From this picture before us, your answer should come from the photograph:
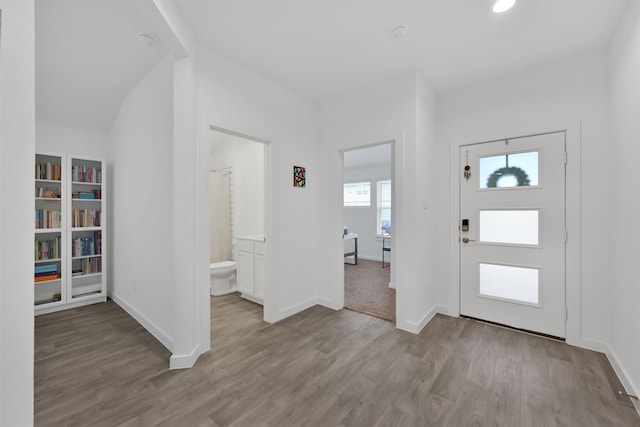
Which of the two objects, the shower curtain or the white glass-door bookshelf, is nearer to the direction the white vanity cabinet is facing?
the white glass-door bookshelf

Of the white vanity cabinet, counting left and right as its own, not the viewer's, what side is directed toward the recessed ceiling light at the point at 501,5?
left

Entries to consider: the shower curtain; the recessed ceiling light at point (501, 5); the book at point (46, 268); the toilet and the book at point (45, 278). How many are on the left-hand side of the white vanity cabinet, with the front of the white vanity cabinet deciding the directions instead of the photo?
1

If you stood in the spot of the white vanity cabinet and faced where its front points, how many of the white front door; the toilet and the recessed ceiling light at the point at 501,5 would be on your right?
1

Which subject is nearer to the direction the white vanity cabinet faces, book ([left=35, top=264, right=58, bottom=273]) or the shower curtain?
the book

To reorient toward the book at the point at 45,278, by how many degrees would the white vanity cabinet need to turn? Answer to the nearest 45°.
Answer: approximately 45° to its right

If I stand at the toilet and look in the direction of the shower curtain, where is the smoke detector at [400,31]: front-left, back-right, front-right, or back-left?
back-right

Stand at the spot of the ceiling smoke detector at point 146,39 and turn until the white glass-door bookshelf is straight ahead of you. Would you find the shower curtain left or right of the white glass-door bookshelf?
right

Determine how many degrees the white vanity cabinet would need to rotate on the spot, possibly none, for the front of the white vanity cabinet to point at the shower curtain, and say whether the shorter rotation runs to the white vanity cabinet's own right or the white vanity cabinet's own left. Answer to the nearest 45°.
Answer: approximately 90° to the white vanity cabinet's own right

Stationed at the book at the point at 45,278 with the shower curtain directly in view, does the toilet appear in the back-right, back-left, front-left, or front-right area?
front-right

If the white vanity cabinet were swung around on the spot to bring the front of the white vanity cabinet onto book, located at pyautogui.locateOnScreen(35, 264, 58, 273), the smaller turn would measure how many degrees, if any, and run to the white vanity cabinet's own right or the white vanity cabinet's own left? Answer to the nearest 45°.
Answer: approximately 45° to the white vanity cabinet's own right

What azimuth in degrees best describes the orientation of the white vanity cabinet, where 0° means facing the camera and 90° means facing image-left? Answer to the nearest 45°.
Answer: approximately 45°

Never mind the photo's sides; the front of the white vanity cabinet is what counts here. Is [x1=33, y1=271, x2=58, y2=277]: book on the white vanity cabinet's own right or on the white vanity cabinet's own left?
on the white vanity cabinet's own right
